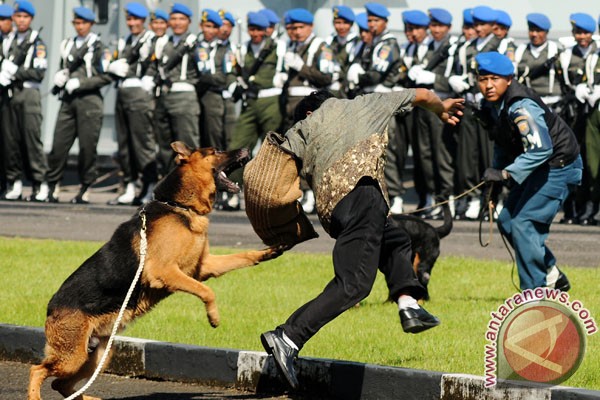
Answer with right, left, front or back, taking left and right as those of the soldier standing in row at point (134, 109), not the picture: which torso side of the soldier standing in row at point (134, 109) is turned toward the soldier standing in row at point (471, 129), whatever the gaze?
left

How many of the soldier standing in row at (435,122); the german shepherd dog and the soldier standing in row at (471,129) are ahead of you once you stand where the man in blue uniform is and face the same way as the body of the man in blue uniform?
1

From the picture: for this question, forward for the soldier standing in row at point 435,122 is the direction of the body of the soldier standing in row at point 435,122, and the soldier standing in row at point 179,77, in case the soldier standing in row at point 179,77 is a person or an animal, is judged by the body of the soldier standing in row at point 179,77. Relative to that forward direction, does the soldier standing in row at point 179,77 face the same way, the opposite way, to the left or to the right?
the same way

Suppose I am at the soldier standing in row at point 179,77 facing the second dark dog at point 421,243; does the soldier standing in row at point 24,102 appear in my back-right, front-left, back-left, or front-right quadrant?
back-right

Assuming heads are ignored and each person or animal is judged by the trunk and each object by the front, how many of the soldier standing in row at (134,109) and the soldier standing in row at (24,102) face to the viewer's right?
0

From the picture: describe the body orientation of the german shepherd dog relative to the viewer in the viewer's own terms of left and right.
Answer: facing to the right of the viewer

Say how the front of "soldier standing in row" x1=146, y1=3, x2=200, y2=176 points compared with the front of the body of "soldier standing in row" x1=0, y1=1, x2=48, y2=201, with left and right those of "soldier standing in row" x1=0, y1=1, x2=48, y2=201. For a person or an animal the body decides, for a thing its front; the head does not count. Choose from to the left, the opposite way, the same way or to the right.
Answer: the same way

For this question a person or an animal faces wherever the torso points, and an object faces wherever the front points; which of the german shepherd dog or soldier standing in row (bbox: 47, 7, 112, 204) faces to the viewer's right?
the german shepherd dog

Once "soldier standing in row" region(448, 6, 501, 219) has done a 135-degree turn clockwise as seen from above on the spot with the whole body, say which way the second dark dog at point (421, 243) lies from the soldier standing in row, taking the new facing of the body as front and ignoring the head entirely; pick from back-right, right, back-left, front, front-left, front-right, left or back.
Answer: back

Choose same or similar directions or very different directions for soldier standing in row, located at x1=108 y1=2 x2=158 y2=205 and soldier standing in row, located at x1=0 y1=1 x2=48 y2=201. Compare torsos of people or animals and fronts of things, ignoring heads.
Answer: same or similar directions

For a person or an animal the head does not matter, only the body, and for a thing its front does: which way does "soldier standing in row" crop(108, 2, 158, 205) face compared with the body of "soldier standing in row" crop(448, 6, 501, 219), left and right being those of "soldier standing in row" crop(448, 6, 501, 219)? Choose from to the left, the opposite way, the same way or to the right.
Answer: the same way

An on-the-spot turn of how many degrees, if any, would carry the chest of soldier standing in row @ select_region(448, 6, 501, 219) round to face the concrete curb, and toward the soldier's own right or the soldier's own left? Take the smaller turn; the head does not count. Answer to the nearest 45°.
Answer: approximately 45° to the soldier's own left

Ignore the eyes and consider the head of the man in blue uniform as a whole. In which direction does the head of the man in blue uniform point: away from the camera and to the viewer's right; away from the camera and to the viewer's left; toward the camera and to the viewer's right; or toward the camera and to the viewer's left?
toward the camera and to the viewer's left

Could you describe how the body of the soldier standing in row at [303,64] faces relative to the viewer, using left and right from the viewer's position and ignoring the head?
facing the viewer and to the left of the viewer

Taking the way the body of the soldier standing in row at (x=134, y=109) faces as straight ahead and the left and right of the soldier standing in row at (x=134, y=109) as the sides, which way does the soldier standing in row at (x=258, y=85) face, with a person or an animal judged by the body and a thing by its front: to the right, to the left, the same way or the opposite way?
the same way

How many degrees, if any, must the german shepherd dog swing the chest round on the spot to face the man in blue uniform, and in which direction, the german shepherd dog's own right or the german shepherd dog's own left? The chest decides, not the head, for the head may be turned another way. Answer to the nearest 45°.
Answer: approximately 45° to the german shepherd dog's own left

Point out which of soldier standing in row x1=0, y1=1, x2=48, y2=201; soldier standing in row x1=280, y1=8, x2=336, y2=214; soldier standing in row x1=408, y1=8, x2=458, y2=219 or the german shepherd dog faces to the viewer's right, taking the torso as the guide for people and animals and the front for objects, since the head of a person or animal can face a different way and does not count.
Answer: the german shepherd dog
